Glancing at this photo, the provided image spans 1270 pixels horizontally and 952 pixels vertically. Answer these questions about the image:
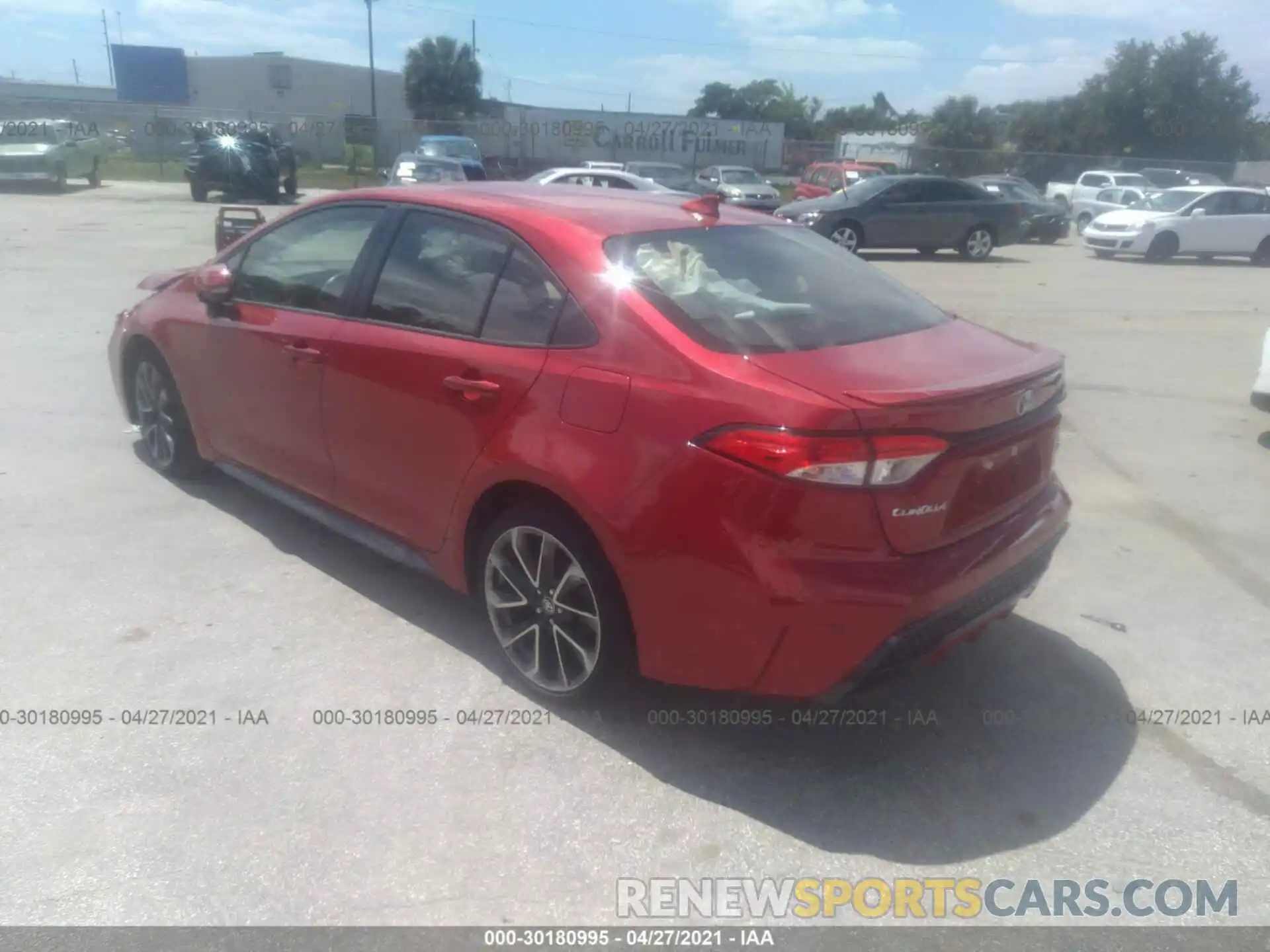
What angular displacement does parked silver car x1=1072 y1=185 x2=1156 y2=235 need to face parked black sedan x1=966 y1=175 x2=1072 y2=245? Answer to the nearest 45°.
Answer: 0° — it already faces it

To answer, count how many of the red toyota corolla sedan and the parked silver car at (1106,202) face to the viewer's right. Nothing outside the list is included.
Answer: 0

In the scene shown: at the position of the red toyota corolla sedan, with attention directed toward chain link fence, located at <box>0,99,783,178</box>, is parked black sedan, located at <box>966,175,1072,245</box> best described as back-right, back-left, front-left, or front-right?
front-right

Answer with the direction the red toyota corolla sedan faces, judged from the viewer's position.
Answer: facing away from the viewer and to the left of the viewer

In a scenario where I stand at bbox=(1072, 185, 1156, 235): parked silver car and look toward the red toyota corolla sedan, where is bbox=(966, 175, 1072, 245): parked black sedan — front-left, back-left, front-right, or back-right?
front-right

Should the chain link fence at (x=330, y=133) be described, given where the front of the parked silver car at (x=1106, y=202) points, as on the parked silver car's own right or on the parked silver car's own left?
on the parked silver car's own right

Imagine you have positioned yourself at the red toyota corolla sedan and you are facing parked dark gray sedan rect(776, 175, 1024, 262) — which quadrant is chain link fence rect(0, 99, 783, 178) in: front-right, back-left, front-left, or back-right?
front-left

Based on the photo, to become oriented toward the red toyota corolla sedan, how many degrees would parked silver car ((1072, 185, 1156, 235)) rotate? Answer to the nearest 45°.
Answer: approximately 45° to its left

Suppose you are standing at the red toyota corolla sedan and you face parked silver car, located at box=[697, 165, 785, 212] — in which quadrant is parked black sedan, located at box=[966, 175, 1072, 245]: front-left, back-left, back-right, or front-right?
front-right

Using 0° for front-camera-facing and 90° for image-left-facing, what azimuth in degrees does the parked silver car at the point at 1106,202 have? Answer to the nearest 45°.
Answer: approximately 45°

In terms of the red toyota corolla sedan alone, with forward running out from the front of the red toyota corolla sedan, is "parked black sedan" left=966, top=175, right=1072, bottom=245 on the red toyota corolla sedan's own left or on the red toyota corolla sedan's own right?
on the red toyota corolla sedan's own right
